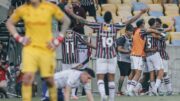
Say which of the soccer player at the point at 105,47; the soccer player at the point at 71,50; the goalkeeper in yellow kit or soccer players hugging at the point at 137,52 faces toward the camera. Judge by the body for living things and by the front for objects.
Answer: the goalkeeper in yellow kit

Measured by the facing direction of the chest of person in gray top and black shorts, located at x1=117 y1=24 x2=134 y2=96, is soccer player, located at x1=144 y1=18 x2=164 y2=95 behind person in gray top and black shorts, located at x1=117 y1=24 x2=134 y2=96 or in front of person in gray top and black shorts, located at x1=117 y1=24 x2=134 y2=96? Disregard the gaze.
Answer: in front

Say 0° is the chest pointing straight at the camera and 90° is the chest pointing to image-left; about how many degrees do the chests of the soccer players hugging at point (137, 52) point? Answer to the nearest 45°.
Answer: approximately 225°

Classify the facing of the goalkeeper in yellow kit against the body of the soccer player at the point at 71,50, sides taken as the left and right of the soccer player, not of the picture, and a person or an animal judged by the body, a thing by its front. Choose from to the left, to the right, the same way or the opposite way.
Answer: the opposite way

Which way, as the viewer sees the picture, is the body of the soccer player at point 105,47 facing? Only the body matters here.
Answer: away from the camera

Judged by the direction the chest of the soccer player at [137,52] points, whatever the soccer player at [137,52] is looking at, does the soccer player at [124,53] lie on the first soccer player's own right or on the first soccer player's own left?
on the first soccer player's own left

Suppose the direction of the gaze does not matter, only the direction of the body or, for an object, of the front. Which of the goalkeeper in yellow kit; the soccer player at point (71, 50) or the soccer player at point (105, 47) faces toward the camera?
the goalkeeper in yellow kit

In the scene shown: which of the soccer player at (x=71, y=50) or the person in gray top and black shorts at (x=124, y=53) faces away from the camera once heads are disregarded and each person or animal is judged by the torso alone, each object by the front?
the soccer player at (x=71, y=50)

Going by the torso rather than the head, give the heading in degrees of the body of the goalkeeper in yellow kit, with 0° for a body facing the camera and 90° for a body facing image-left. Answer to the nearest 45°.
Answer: approximately 0°
